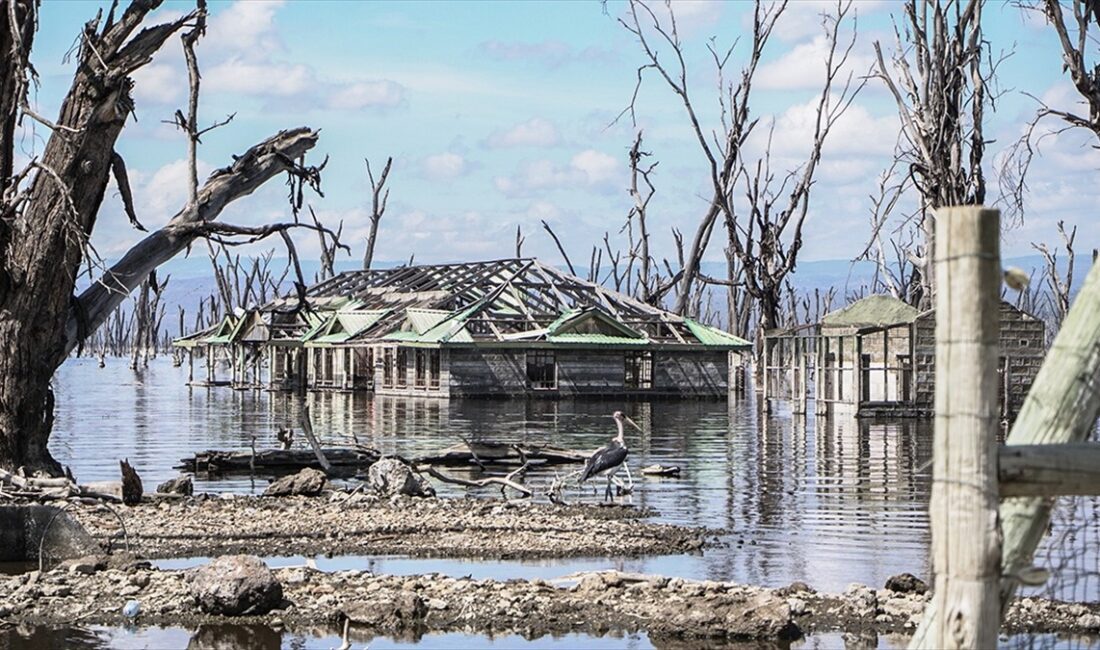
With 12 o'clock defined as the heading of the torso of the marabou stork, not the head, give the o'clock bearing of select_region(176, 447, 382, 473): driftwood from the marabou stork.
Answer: The driftwood is roughly at 7 o'clock from the marabou stork.

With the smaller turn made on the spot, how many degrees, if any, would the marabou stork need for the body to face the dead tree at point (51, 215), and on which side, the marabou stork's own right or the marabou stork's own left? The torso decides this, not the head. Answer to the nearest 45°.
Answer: approximately 180°

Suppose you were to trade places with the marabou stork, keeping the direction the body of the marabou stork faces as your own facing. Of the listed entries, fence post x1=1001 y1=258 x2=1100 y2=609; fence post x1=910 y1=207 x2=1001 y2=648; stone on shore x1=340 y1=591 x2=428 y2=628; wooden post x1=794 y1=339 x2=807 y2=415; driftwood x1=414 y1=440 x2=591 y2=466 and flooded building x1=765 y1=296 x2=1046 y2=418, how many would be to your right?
3

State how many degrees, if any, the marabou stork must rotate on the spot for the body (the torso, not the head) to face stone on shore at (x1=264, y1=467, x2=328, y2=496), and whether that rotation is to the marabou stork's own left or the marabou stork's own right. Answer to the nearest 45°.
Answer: approximately 180°

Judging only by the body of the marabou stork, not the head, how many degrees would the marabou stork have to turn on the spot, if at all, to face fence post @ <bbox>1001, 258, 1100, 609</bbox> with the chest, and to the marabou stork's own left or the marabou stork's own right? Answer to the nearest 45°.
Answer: approximately 90° to the marabou stork's own right

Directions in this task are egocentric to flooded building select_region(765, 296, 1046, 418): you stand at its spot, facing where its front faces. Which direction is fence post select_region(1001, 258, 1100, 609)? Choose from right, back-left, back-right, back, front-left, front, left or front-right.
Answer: front-left

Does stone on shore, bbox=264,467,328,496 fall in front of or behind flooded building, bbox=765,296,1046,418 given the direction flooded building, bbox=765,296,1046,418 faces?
in front

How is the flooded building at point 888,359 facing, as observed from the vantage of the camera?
facing the viewer and to the left of the viewer

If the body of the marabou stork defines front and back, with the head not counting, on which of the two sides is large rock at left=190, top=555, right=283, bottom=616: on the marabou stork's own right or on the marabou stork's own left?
on the marabou stork's own right

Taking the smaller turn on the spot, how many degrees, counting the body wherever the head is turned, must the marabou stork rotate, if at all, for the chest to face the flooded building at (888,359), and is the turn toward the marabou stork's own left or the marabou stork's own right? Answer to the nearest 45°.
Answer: approximately 90° to the marabou stork's own left

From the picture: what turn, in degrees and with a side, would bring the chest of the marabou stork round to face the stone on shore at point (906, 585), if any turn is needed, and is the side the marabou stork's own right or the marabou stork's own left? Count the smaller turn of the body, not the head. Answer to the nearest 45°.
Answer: approximately 90° to the marabou stork's own right

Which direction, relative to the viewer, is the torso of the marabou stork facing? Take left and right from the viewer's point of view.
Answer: facing to the right of the viewer

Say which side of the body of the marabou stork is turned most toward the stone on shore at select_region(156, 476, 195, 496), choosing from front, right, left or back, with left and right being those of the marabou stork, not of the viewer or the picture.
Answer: back

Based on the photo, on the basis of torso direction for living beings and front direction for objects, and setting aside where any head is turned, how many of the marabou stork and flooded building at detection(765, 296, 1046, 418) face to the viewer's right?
1
